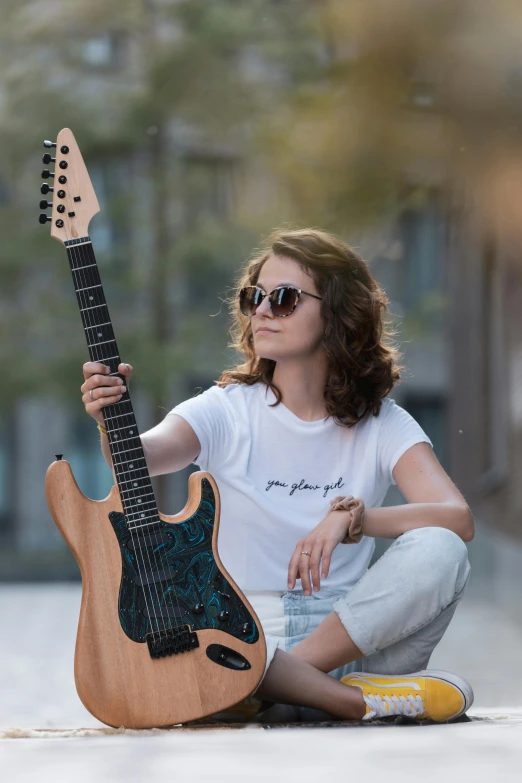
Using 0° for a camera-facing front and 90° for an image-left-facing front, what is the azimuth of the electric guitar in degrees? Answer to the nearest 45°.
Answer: approximately 0°

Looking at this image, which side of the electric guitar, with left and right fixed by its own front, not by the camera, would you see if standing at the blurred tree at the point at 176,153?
back

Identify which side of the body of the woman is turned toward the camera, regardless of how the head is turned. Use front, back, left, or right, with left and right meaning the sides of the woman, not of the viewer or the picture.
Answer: front

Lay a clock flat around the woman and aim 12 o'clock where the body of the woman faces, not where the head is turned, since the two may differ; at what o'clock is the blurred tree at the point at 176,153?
The blurred tree is roughly at 6 o'clock from the woman.

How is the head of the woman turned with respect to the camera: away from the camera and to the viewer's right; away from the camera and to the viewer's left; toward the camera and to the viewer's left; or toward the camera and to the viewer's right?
toward the camera and to the viewer's left
